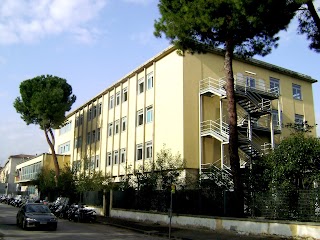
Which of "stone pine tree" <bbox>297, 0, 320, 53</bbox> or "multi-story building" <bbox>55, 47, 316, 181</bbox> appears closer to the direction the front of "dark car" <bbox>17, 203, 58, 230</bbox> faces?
the stone pine tree

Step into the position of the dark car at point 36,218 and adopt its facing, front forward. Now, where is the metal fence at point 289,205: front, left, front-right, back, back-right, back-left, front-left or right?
front

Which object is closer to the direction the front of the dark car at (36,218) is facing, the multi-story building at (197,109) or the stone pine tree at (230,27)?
the stone pine tree

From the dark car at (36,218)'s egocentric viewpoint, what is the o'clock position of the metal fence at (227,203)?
The metal fence is roughly at 11 o'clock from the dark car.

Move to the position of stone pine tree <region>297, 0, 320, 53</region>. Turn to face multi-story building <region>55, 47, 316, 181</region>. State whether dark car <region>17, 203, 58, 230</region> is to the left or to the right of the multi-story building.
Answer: left

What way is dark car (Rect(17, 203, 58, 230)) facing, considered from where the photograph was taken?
facing the viewer and to the right of the viewer

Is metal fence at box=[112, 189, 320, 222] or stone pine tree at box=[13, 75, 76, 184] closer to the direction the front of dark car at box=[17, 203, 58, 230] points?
the metal fence

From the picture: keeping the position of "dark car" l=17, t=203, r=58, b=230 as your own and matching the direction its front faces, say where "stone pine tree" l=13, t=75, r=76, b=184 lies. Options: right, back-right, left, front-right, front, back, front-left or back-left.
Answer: back-left

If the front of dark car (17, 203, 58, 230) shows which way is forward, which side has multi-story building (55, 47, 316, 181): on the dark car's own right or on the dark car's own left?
on the dark car's own left
